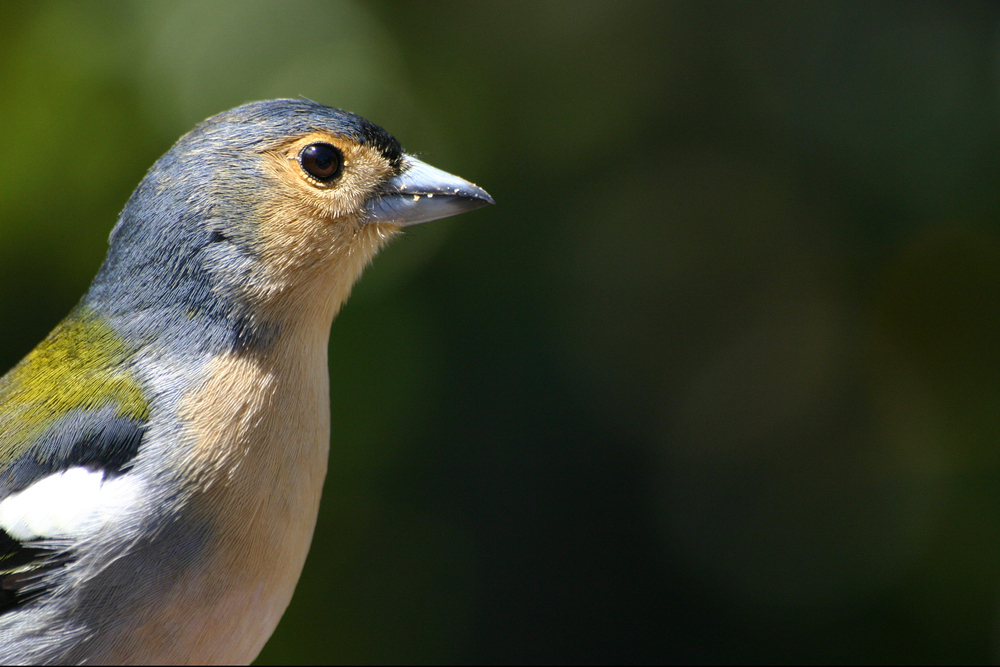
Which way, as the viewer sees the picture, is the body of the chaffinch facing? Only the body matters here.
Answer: to the viewer's right
